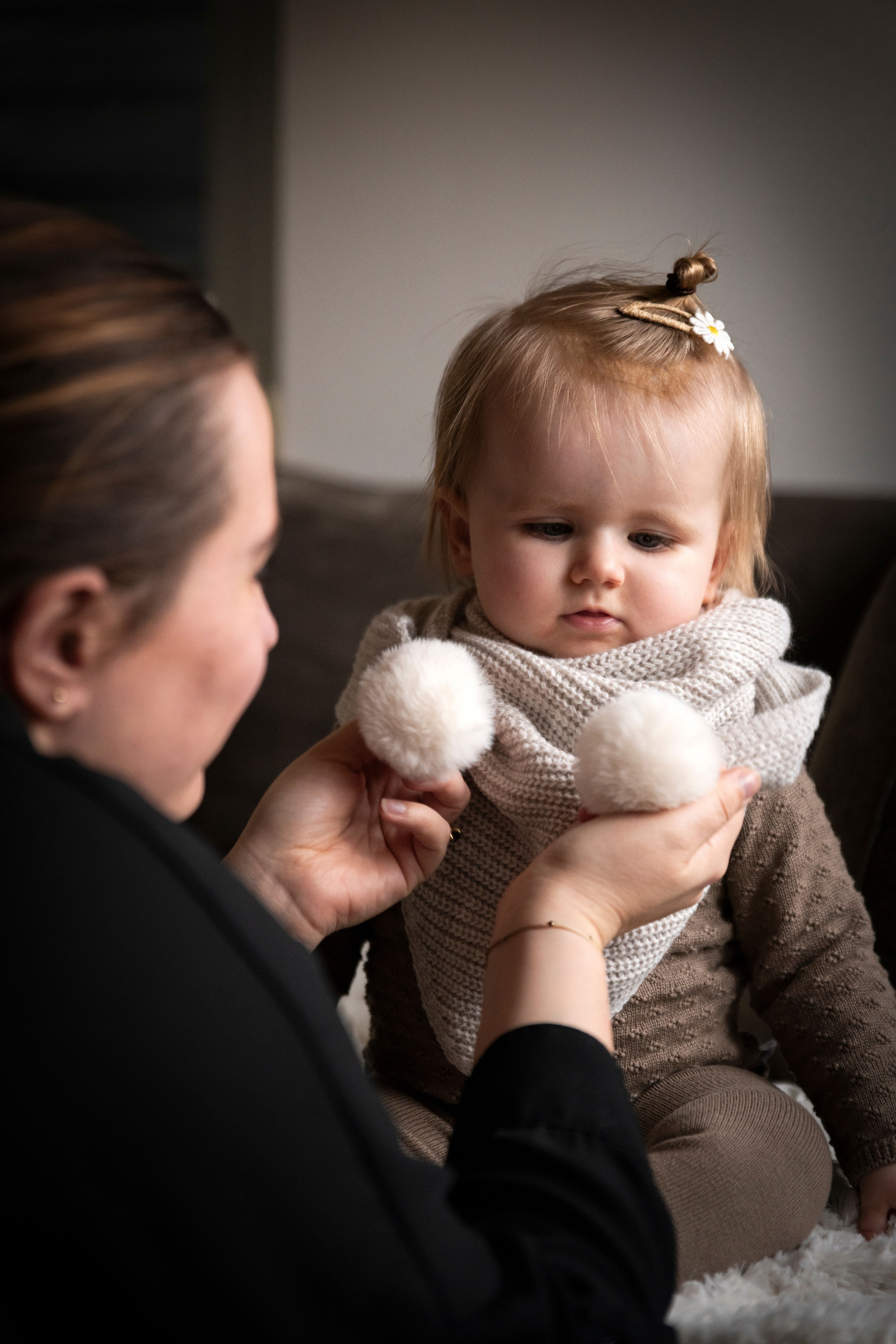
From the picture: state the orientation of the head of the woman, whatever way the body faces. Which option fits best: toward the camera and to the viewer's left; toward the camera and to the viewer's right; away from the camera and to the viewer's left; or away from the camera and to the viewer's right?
away from the camera and to the viewer's right

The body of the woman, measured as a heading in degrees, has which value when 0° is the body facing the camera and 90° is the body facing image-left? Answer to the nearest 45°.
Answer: approximately 225°

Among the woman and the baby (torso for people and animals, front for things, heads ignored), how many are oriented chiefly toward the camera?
1
